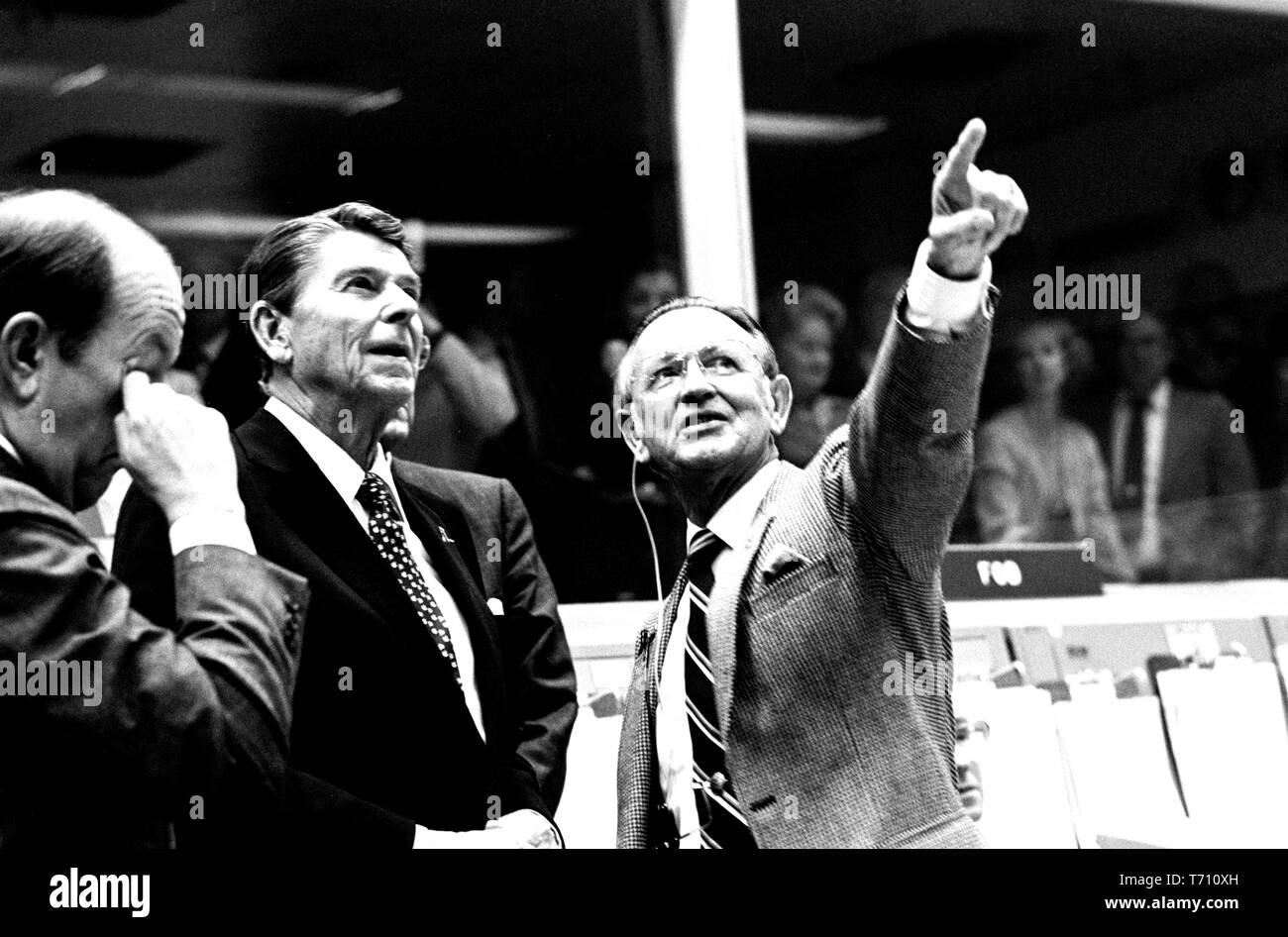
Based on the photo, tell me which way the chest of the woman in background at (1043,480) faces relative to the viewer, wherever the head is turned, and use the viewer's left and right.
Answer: facing the viewer

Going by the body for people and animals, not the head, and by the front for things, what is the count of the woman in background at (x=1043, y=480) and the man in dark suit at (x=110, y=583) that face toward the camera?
1

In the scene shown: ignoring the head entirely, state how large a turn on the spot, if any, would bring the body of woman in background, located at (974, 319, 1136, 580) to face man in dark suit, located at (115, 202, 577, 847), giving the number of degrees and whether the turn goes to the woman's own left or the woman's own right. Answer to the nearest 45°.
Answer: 0° — they already face them

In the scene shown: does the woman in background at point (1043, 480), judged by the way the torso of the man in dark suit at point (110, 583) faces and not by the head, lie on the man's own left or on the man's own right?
on the man's own left

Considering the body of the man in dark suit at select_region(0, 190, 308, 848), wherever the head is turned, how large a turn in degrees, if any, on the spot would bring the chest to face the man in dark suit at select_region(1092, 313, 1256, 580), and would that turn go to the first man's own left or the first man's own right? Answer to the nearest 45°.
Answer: approximately 45° to the first man's own left

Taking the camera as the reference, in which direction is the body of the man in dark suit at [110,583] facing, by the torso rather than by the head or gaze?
to the viewer's right

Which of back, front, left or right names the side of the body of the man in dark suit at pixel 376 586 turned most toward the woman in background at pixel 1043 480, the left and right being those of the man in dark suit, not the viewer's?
left

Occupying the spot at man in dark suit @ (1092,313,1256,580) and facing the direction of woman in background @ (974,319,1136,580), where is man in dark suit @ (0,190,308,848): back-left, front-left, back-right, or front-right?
front-left

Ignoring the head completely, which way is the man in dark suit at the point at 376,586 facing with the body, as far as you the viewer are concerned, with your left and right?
facing the viewer and to the right of the viewer

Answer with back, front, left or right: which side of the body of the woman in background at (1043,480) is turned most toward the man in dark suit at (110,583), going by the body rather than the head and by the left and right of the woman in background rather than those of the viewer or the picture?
front

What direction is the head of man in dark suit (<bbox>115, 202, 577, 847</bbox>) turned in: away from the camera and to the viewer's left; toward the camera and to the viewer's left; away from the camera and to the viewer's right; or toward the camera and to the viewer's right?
toward the camera and to the viewer's right

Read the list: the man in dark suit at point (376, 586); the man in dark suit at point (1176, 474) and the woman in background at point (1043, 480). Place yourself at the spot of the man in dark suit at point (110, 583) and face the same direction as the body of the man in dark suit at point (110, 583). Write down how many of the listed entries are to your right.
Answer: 0
